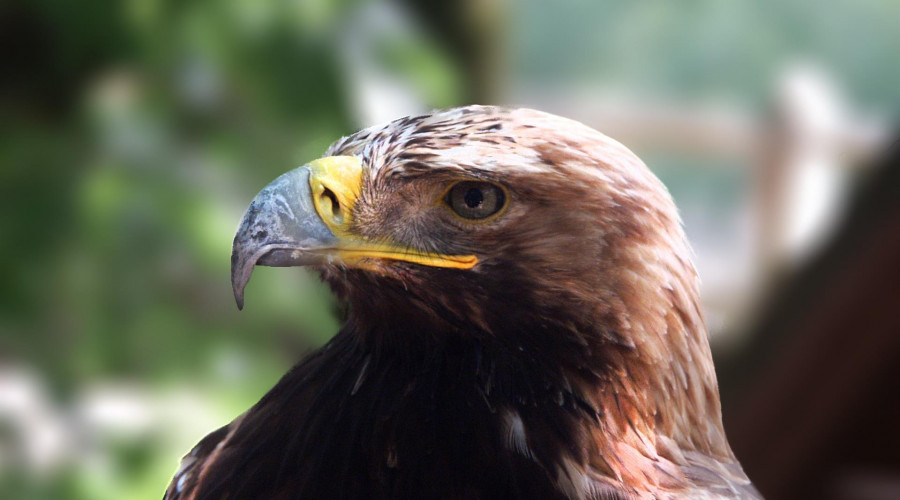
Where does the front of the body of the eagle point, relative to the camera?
to the viewer's left
